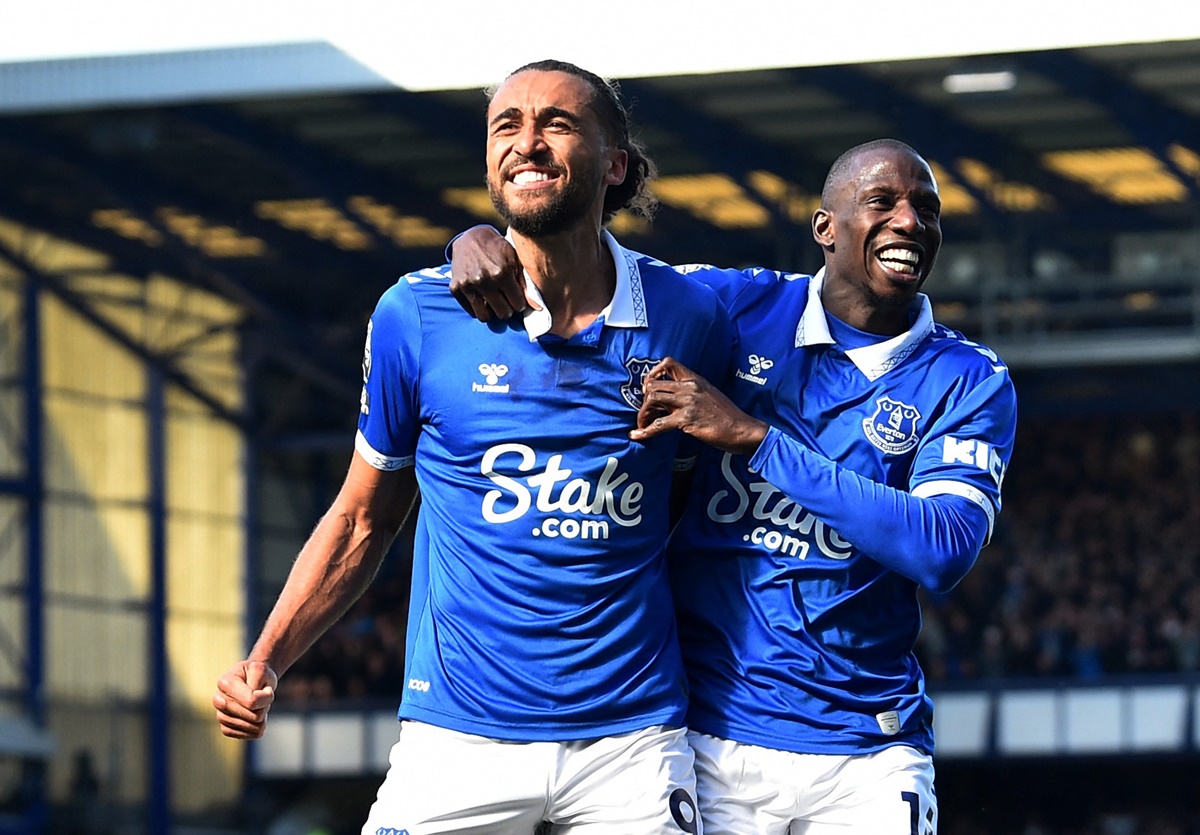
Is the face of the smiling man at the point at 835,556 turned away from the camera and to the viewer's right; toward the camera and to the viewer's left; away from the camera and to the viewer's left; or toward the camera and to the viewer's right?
toward the camera and to the viewer's right

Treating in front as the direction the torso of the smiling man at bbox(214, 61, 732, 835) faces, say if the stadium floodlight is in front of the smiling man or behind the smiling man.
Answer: behind

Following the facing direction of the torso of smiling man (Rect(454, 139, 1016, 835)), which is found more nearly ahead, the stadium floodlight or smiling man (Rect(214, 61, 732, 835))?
the smiling man

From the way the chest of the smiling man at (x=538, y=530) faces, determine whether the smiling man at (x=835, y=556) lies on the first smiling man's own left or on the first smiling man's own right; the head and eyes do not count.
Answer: on the first smiling man's own left

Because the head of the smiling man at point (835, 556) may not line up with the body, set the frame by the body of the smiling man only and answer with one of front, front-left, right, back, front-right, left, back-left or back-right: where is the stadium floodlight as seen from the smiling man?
back

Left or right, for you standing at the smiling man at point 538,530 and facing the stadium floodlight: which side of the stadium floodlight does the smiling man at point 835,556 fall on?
right

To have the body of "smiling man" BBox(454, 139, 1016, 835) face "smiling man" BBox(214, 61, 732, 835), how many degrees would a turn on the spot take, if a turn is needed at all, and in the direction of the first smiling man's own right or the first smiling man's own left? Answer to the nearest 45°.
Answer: approximately 45° to the first smiling man's own right

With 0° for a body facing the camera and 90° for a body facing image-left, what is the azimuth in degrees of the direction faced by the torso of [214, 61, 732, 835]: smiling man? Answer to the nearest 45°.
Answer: approximately 0°

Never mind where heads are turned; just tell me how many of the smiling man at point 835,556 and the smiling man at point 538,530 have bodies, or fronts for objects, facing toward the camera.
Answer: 2
